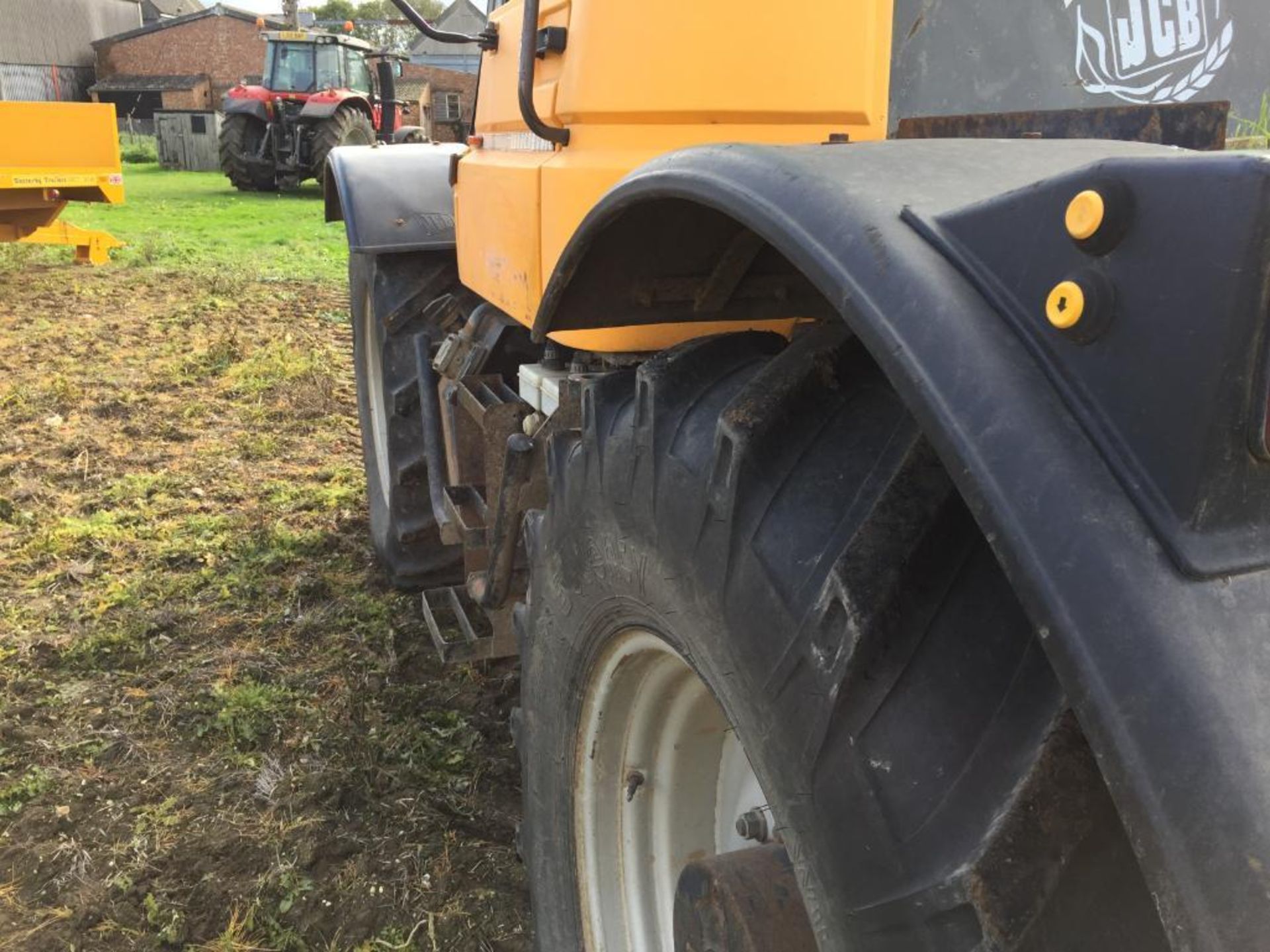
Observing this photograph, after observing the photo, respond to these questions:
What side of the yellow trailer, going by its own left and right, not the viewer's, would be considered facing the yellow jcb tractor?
right

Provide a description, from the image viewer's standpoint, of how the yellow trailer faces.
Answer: facing to the right of the viewer

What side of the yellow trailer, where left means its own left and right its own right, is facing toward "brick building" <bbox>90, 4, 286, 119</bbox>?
left

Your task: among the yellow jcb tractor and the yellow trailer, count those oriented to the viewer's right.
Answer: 1

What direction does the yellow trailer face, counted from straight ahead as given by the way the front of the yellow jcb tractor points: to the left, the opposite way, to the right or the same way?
to the right

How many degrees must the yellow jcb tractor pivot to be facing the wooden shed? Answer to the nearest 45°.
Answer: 0° — it already faces it

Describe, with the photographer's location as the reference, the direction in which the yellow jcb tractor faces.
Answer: facing away from the viewer and to the left of the viewer
